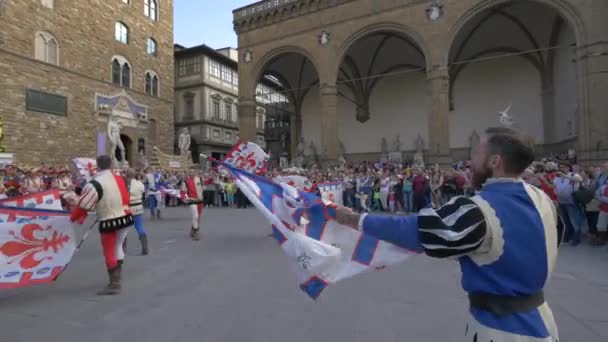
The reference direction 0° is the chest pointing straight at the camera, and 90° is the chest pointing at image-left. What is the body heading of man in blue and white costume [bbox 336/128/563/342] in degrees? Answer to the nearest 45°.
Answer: approximately 135°

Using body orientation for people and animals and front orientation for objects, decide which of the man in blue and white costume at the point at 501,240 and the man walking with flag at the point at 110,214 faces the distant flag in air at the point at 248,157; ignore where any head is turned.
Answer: the man in blue and white costume

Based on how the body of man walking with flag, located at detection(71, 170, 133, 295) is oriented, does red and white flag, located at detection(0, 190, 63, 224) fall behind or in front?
in front

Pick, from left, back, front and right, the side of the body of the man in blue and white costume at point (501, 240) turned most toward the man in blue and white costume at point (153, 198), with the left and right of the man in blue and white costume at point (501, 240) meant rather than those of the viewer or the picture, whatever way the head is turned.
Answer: front

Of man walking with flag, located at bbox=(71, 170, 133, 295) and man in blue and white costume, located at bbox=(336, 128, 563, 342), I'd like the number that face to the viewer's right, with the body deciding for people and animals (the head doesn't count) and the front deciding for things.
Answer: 0

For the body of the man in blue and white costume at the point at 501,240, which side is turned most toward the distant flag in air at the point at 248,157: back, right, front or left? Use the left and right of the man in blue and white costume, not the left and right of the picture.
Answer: front

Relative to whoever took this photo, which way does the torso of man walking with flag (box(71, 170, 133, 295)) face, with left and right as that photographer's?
facing away from the viewer and to the left of the viewer

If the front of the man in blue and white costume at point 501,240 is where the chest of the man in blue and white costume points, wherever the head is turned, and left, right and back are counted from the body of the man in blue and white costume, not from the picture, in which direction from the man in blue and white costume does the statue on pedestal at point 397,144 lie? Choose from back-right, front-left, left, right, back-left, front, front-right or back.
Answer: front-right

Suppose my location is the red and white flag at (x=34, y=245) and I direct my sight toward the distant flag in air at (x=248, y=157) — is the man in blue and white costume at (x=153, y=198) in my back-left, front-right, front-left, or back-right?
front-left

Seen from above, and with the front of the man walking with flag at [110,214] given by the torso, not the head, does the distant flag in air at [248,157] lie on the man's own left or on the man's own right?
on the man's own right

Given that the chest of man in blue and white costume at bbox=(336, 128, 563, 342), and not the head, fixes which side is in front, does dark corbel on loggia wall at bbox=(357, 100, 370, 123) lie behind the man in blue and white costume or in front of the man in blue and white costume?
in front

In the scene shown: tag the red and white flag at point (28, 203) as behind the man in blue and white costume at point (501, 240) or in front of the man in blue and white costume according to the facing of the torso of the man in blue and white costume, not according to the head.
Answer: in front
